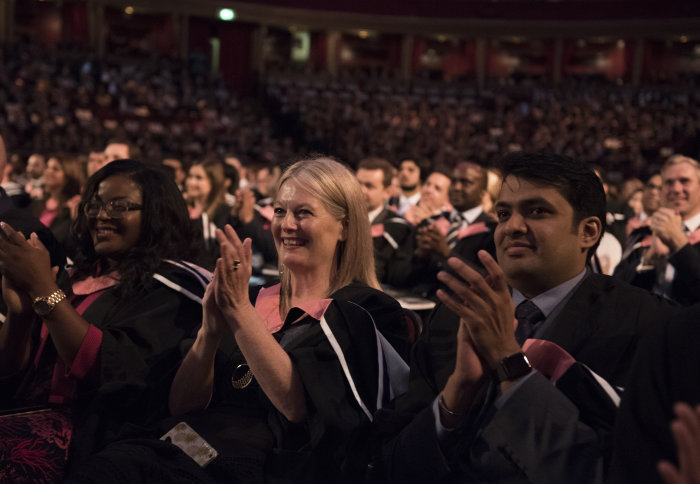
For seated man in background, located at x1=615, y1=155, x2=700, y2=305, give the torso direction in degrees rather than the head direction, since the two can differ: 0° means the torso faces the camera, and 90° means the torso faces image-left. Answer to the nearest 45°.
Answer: approximately 45°

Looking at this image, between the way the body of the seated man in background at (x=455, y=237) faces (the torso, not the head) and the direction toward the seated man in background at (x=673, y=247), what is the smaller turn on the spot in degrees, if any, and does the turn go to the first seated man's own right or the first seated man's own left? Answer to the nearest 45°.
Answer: approximately 90° to the first seated man's own left

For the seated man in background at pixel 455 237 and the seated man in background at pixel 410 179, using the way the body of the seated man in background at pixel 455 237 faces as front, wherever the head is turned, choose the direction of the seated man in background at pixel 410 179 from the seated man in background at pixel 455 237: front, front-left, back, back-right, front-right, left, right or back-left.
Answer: back-right

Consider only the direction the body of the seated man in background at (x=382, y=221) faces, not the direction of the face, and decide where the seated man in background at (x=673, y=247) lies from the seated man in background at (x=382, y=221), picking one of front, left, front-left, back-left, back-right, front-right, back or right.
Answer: left

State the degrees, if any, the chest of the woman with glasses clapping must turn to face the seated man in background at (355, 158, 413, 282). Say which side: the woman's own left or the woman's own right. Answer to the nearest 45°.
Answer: approximately 180°

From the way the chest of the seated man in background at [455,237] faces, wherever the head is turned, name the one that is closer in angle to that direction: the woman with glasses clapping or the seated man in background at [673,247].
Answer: the woman with glasses clapping

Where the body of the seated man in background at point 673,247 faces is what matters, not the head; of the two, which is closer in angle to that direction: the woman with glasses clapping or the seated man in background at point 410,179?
the woman with glasses clapping

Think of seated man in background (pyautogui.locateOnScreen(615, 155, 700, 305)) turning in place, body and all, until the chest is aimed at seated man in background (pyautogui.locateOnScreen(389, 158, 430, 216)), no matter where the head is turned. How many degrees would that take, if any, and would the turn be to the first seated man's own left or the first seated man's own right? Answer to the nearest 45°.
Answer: approximately 90° to the first seated man's own right
